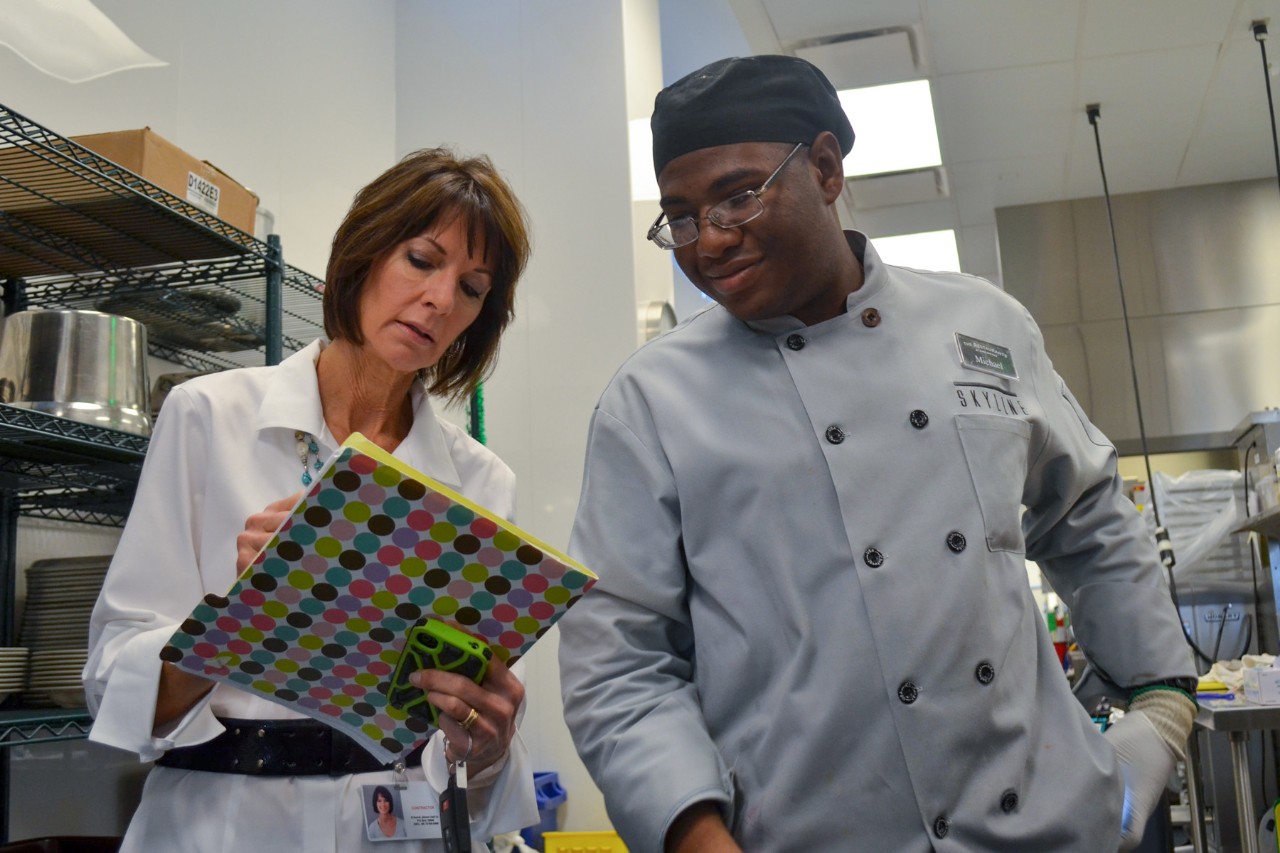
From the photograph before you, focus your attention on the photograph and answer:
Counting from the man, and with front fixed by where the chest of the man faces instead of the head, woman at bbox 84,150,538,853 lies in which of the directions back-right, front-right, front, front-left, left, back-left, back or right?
right

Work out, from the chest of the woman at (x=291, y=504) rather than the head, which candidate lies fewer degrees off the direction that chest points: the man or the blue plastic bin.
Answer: the man

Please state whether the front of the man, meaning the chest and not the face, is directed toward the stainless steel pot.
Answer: no

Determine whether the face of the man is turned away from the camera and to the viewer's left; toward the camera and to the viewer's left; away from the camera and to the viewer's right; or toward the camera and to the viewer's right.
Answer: toward the camera and to the viewer's left

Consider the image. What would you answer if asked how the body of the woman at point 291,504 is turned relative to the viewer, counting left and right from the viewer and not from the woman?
facing the viewer and to the right of the viewer

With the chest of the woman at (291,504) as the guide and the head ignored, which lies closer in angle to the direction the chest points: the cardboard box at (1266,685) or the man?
the man

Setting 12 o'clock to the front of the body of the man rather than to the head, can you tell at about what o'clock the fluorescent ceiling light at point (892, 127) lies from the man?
The fluorescent ceiling light is roughly at 6 o'clock from the man.

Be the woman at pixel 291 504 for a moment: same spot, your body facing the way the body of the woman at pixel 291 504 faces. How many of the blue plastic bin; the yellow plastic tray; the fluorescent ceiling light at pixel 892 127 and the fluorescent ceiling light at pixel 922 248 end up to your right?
0

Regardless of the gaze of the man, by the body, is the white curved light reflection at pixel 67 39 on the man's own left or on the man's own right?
on the man's own right

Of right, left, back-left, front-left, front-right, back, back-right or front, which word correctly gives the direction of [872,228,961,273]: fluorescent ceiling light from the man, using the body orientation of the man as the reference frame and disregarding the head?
back

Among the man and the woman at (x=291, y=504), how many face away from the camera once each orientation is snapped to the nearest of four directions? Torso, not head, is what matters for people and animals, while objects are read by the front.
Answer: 0

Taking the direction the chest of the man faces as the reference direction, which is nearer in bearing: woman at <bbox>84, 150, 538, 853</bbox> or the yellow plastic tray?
the woman

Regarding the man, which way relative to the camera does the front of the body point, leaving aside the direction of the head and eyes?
toward the camera
